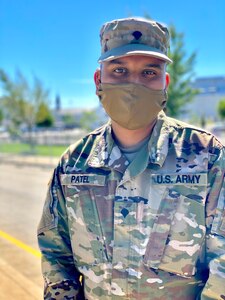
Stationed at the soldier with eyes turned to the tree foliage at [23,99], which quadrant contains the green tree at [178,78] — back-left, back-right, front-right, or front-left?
front-right

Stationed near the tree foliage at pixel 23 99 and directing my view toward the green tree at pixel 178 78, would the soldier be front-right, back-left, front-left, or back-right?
front-right

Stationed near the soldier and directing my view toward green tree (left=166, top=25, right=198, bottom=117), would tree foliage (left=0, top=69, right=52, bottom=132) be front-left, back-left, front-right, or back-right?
front-left

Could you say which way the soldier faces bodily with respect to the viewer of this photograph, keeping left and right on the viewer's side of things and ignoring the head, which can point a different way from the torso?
facing the viewer

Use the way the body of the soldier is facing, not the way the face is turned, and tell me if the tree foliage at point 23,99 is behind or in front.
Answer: behind

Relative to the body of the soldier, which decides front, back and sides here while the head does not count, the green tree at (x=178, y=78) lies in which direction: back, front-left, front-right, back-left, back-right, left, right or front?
back
